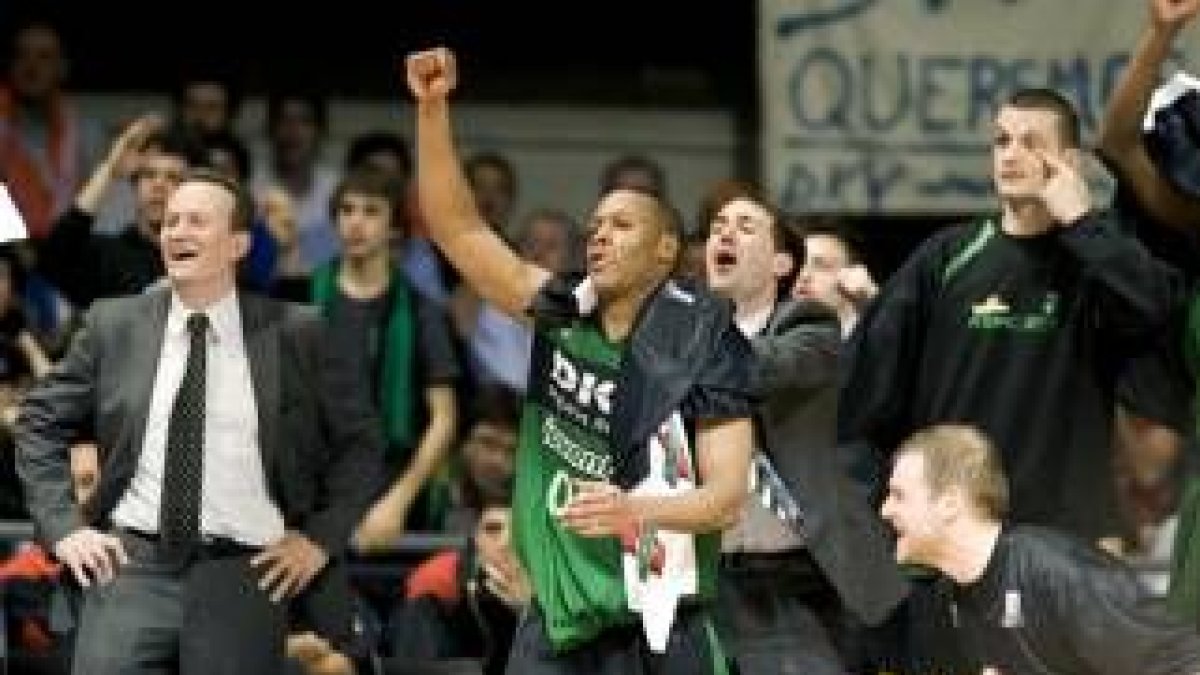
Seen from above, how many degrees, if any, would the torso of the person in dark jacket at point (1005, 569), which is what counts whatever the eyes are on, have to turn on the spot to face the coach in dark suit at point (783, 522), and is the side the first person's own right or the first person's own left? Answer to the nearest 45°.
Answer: approximately 45° to the first person's own right

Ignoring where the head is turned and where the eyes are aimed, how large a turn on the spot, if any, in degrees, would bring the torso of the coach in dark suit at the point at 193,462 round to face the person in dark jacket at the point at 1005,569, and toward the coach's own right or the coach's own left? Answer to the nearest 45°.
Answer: approximately 45° to the coach's own left

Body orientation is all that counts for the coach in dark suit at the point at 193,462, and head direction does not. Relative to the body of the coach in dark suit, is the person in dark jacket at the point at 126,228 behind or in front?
behind

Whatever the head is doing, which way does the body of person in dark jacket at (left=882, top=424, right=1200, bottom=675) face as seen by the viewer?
to the viewer's left

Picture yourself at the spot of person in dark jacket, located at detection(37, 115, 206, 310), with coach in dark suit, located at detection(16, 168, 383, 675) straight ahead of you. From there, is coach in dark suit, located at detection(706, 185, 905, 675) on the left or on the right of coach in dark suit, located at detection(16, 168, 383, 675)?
left

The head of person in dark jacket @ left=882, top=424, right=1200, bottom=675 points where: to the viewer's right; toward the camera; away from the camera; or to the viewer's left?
to the viewer's left

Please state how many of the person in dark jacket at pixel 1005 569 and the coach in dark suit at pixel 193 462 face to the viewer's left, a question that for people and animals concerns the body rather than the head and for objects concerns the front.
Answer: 1

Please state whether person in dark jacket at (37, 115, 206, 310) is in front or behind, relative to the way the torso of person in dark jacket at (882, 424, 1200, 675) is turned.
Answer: in front
